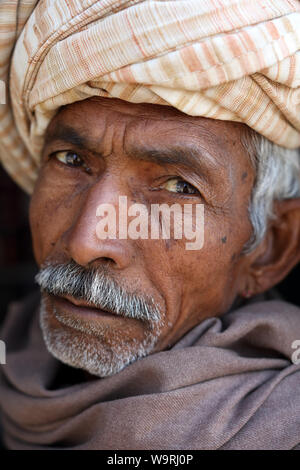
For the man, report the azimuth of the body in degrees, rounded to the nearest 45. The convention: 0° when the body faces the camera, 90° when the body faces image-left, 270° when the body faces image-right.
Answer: approximately 45°
